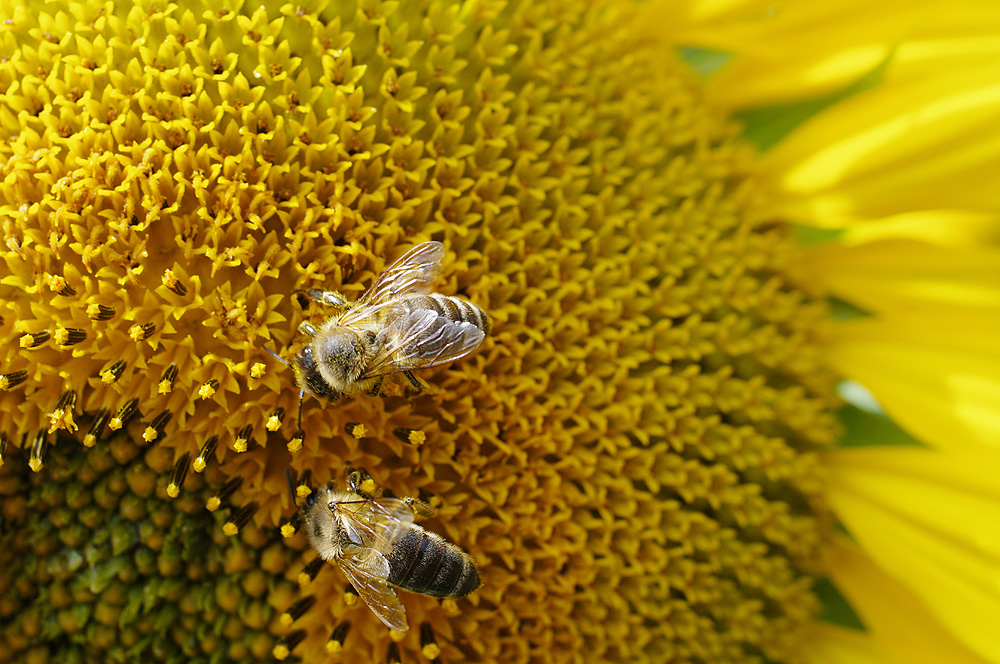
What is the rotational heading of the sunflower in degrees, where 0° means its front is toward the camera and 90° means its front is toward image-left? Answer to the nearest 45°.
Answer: approximately 0°
